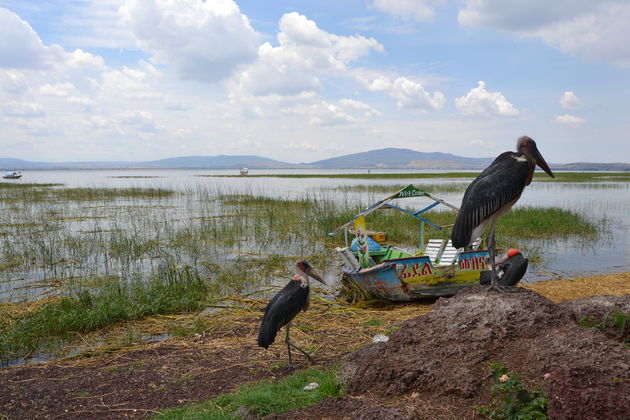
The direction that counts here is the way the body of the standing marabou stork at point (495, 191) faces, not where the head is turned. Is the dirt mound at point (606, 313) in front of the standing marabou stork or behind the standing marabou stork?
in front

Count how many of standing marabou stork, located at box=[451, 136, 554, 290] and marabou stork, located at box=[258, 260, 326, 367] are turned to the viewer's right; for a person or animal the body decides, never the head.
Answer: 2

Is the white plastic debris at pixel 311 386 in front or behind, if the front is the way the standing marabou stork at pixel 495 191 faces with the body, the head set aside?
behind

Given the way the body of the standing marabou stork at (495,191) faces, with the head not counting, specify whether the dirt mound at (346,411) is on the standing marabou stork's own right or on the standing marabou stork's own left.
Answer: on the standing marabou stork's own right

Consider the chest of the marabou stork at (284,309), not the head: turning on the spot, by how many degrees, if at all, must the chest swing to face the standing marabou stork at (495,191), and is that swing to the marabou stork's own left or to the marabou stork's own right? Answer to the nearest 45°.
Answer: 0° — it already faces it

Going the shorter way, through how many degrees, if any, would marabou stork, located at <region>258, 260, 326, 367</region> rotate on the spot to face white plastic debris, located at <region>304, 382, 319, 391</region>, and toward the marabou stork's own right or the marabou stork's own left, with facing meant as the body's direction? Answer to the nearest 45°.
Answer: approximately 90° to the marabou stork's own right

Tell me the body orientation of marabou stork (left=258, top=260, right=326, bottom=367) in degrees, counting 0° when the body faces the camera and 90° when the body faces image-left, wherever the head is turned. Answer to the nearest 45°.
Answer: approximately 270°

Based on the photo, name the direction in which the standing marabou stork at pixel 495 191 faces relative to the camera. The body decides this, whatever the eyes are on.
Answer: to the viewer's right

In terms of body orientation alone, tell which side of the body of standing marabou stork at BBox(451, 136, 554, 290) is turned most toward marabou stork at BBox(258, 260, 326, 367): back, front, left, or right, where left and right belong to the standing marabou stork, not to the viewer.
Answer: back
